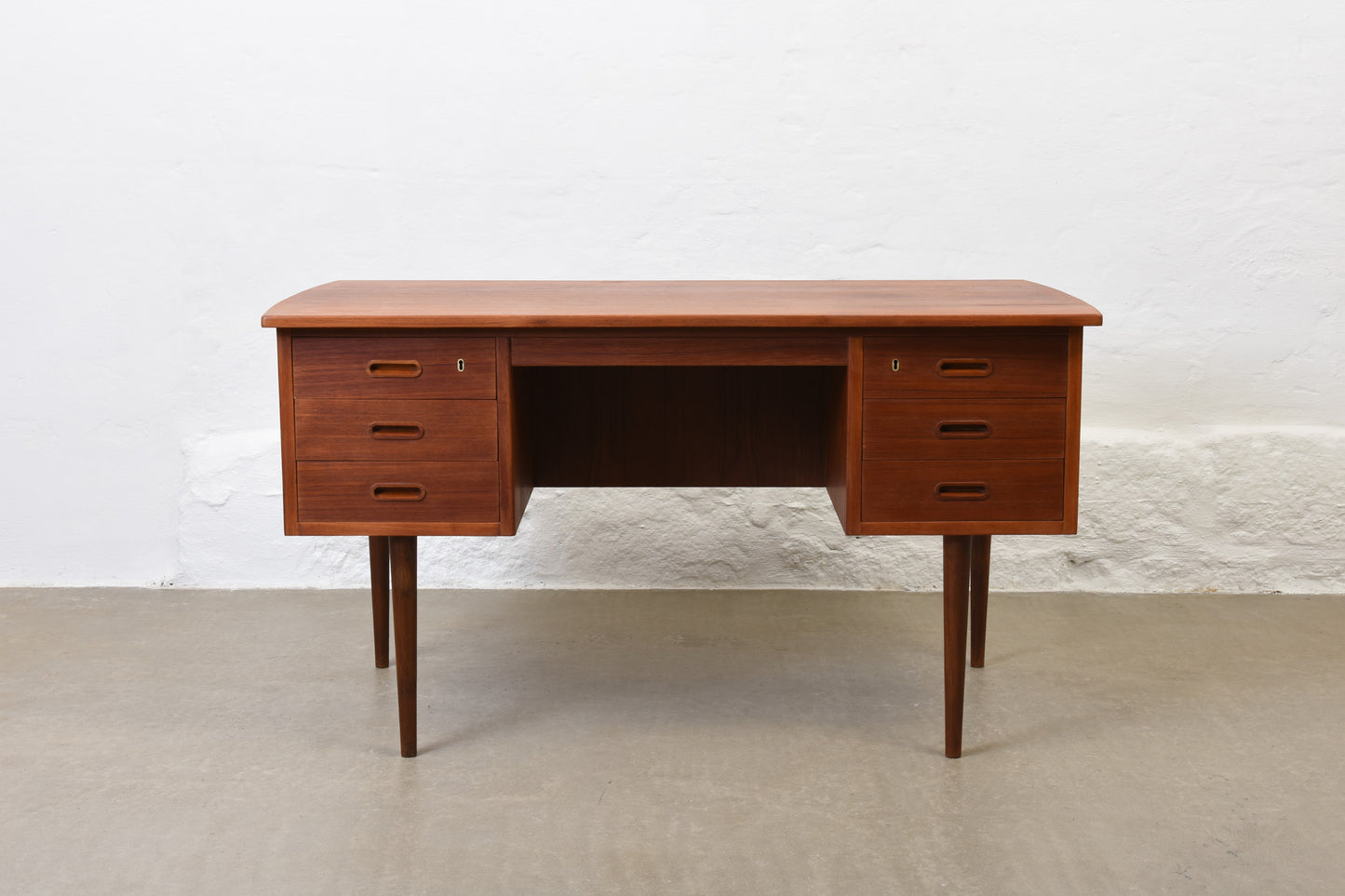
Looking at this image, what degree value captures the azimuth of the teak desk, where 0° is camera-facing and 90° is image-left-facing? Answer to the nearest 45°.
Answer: approximately 0°
